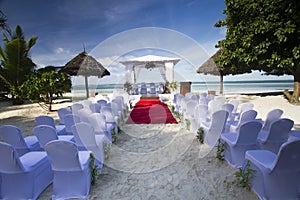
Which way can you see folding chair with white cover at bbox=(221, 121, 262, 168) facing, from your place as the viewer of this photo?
facing away from the viewer and to the left of the viewer

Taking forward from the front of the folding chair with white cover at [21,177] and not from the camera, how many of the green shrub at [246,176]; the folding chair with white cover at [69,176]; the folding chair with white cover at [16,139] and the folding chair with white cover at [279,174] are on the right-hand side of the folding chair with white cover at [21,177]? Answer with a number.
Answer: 3

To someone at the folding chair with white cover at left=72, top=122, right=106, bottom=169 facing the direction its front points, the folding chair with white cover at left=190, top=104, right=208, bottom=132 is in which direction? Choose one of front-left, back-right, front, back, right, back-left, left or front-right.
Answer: front-right

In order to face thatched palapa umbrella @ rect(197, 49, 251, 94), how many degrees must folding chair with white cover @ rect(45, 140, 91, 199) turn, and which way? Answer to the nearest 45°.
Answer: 0° — it already faces it

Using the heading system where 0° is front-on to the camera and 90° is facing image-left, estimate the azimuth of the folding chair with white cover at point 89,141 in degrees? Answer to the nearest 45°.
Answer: approximately 225°

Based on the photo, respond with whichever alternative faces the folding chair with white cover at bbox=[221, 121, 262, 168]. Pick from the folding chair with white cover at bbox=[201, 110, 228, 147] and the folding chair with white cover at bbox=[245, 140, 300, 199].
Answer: the folding chair with white cover at bbox=[245, 140, 300, 199]

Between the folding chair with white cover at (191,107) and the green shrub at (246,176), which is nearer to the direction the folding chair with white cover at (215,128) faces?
the folding chair with white cover

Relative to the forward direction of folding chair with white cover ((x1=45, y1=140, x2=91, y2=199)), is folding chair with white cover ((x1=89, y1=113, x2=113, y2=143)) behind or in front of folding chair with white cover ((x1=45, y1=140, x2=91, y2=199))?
in front

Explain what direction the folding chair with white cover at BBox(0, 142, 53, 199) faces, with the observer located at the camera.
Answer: facing away from the viewer and to the right of the viewer

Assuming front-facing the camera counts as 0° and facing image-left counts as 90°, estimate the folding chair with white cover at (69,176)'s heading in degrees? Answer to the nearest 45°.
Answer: approximately 225°

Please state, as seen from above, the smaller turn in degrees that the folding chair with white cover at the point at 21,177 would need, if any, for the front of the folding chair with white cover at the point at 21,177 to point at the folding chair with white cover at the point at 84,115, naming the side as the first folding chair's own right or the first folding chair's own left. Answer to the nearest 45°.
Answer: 0° — it already faces it

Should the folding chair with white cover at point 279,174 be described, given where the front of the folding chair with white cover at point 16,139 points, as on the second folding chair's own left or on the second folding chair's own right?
on the second folding chair's own right

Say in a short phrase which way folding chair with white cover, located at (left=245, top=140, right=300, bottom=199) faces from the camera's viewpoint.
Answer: facing away from the viewer and to the left of the viewer

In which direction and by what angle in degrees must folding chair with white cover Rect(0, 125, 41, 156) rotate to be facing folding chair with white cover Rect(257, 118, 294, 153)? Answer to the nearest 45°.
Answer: approximately 90° to its right

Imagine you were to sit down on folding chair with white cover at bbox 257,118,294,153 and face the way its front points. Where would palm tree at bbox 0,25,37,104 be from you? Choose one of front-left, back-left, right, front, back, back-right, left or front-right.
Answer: front-left

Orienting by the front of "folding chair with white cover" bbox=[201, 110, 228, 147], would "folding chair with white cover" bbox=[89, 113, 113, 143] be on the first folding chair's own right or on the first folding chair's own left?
on the first folding chair's own left
